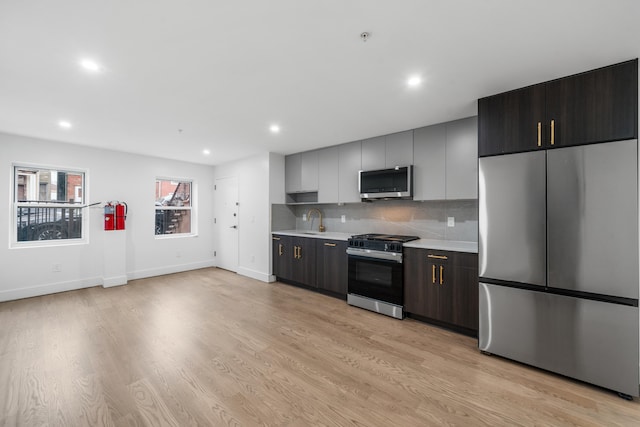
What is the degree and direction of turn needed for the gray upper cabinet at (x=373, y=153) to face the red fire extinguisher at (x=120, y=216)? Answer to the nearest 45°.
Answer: approximately 45° to its right

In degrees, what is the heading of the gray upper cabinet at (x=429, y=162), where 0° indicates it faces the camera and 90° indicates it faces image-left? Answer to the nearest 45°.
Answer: approximately 45°

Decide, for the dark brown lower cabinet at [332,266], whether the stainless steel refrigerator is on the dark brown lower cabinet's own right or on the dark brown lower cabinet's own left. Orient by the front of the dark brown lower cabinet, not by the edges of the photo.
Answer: on the dark brown lower cabinet's own left

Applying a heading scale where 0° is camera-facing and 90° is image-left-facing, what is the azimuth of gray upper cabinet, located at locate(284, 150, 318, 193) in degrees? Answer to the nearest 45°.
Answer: approximately 45°

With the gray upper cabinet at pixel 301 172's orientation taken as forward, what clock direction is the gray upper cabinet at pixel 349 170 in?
the gray upper cabinet at pixel 349 170 is roughly at 9 o'clock from the gray upper cabinet at pixel 301 172.

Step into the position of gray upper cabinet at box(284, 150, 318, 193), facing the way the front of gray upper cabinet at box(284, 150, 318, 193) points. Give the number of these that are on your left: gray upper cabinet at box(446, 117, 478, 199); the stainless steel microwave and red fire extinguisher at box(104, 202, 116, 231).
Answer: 2

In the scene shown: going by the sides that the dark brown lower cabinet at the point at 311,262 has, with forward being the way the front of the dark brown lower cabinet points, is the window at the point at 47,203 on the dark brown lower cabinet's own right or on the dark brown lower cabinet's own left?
on the dark brown lower cabinet's own right

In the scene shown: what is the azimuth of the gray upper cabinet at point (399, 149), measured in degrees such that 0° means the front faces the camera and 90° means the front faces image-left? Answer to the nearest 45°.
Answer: approximately 45°

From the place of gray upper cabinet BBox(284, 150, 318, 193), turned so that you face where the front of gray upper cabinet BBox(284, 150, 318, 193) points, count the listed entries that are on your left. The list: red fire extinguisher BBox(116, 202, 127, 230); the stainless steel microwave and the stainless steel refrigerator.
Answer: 2
